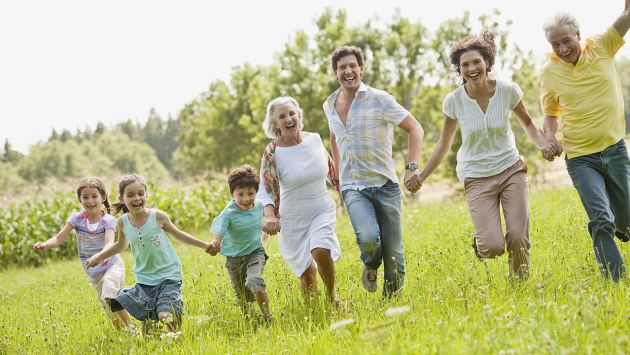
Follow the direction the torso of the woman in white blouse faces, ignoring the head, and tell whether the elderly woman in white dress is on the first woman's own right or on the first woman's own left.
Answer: on the first woman's own right

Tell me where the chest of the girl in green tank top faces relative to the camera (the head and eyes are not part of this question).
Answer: toward the camera

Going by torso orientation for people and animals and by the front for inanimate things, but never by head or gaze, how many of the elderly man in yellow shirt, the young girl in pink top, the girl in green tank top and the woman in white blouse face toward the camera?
4

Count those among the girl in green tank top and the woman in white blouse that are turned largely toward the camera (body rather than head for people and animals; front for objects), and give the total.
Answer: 2

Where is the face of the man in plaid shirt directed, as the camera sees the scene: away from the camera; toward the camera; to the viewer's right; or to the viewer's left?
toward the camera

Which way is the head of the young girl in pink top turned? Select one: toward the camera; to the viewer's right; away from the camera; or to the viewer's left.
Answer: toward the camera

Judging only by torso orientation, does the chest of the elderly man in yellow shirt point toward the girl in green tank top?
no

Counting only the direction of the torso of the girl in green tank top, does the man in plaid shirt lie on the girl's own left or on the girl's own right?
on the girl's own left

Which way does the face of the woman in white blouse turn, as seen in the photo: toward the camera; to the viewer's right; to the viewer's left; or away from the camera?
toward the camera

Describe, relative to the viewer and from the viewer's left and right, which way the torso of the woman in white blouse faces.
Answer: facing the viewer

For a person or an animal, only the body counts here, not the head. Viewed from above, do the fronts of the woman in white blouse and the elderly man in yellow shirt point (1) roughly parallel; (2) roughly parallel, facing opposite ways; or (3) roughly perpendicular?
roughly parallel

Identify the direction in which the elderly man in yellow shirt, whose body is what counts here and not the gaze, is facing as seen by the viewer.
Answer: toward the camera

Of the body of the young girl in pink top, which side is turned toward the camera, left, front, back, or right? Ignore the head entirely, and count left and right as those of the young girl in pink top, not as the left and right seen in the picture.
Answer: front
